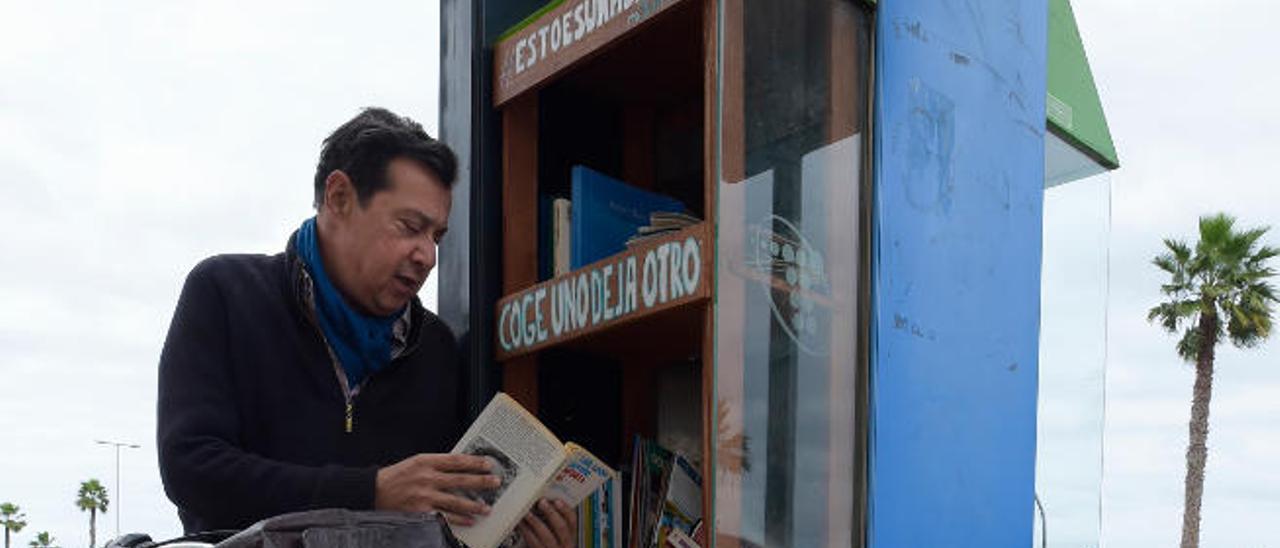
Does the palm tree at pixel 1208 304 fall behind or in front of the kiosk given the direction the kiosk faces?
behind

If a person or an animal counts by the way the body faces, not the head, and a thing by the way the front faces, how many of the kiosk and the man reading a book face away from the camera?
0

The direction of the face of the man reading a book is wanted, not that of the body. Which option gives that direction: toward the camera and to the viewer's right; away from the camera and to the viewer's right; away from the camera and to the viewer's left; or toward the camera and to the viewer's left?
toward the camera and to the viewer's right

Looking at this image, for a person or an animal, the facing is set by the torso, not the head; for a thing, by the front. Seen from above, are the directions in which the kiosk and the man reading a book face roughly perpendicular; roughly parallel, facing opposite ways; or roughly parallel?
roughly perpendicular

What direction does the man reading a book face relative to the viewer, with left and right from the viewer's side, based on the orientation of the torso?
facing the viewer and to the right of the viewer

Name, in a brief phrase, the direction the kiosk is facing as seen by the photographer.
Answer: facing the viewer and to the left of the viewer
